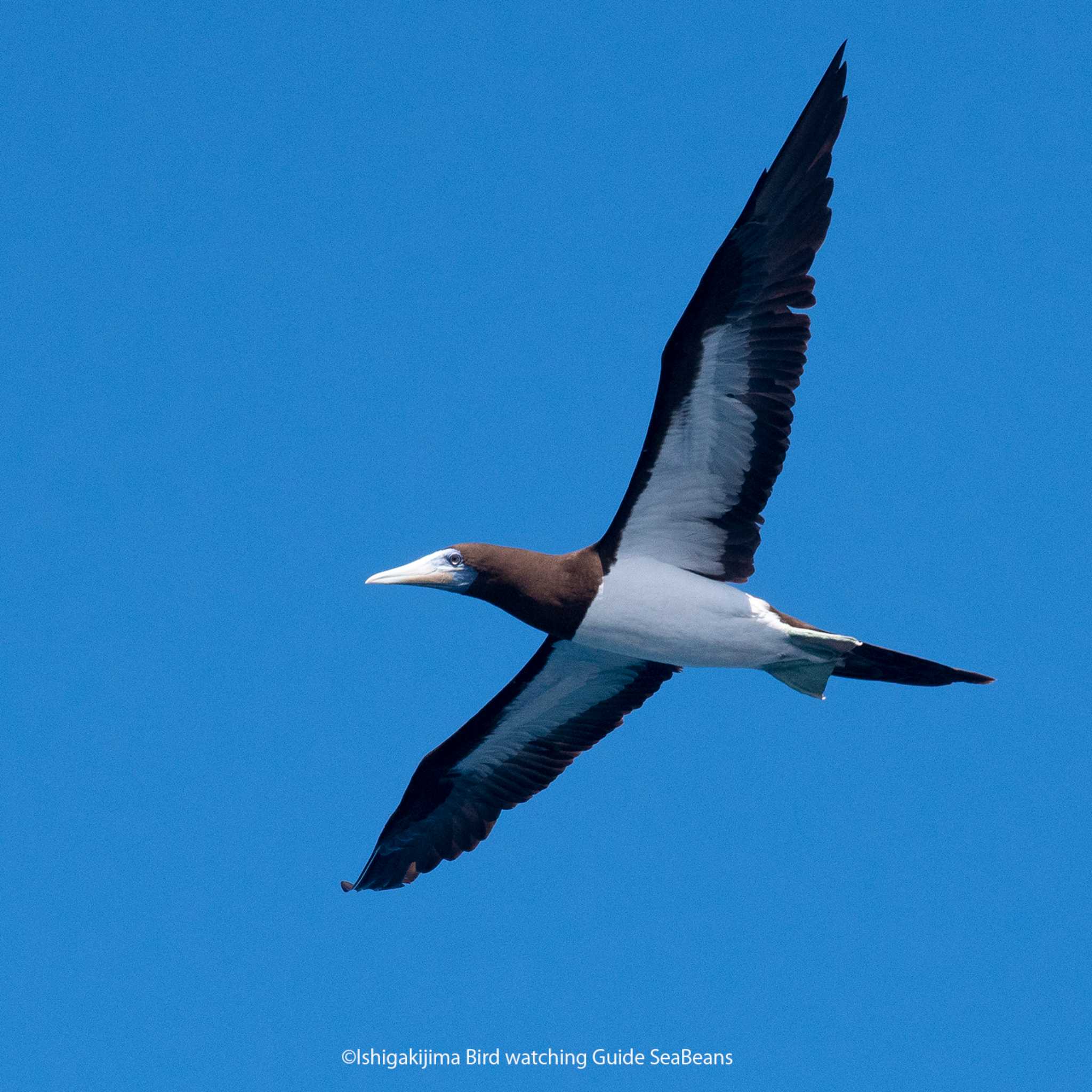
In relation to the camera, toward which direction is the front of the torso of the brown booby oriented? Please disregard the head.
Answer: to the viewer's left
